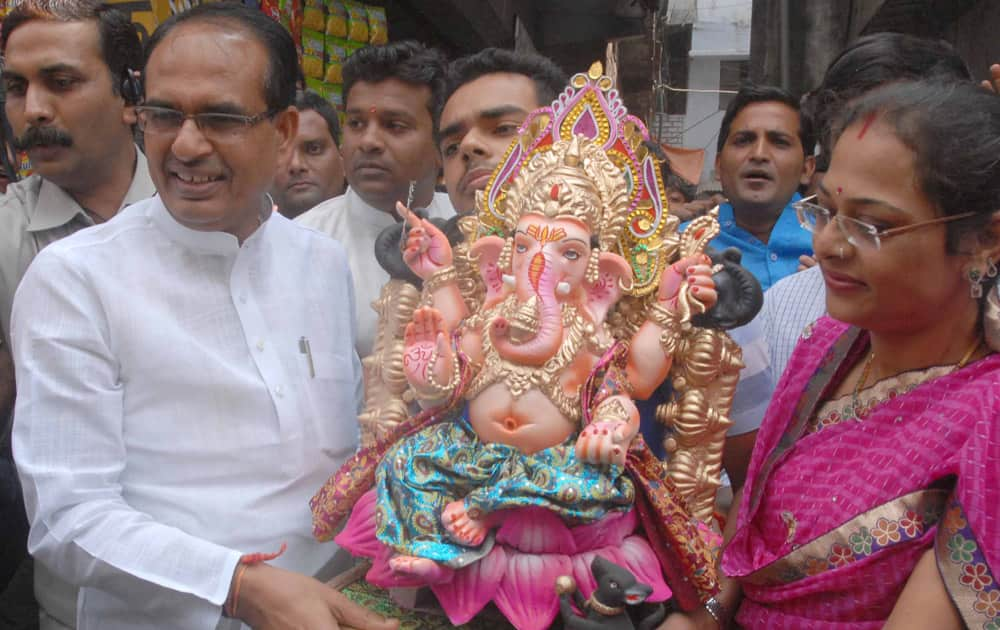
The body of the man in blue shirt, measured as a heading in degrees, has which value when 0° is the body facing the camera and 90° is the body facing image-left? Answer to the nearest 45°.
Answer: approximately 0°

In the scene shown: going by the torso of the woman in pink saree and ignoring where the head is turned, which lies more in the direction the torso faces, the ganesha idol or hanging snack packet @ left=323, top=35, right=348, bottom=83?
the ganesha idol

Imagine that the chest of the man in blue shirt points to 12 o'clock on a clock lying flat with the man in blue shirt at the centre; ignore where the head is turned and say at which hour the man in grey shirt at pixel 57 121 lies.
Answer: The man in grey shirt is roughly at 2 o'clock from the man in blue shirt.

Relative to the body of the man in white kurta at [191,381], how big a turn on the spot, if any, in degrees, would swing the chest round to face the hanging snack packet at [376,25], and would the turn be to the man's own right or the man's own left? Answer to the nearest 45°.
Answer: approximately 135° to the man's own left

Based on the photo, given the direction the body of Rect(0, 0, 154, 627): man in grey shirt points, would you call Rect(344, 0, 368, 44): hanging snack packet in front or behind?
behind

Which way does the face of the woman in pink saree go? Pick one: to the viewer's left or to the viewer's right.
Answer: to the viewer's left

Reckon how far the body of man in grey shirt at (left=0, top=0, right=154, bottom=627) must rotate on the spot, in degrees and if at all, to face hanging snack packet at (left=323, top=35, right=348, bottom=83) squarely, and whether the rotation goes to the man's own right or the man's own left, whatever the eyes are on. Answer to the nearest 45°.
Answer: approximately 180°

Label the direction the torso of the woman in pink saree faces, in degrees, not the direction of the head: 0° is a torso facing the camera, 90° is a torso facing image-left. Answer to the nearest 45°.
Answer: approximately 45°

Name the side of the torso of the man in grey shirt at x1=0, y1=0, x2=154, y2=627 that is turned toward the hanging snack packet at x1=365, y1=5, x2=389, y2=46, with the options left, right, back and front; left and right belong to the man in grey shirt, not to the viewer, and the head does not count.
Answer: back

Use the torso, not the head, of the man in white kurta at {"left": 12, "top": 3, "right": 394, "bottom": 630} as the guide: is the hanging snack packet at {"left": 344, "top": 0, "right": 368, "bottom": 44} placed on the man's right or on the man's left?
on the man's left
